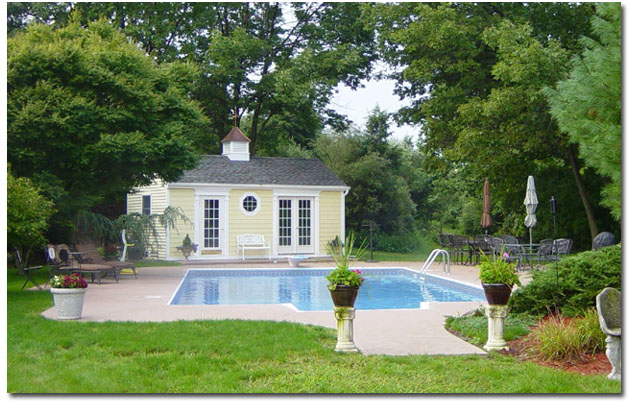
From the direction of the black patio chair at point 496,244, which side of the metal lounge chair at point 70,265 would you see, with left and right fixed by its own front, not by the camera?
front

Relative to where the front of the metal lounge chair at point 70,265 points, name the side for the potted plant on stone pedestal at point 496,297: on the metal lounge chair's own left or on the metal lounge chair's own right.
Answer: on the metal lounge chair's own right

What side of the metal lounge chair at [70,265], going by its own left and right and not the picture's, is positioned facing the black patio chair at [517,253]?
front

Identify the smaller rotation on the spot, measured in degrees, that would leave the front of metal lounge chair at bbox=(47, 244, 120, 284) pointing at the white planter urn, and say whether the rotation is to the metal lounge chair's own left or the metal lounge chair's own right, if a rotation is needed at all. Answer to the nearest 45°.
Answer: approximately 90° to the metal lounge chair's own right

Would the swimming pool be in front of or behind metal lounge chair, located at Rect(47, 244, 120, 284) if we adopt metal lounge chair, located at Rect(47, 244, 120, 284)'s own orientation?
in front

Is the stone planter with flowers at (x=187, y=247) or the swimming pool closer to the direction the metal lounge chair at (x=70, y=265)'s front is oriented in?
the swimming pool

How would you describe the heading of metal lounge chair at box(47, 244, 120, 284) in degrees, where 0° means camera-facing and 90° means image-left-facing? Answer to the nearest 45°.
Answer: approximately 270°

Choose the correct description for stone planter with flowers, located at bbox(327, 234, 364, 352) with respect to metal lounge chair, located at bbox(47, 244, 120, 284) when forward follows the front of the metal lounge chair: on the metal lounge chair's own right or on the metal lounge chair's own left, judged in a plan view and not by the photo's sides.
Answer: on the metal lounge chair's own right

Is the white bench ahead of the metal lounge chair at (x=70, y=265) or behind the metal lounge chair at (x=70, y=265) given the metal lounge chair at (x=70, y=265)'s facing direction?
ahead

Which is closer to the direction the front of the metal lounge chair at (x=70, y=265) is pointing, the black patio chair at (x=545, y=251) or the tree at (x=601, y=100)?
the black patio chair

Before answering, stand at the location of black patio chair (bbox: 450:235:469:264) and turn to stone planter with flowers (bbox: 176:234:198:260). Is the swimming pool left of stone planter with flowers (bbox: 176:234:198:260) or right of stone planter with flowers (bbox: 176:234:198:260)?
left

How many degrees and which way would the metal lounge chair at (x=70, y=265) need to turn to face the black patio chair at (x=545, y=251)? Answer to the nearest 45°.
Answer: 0° — it already faces it

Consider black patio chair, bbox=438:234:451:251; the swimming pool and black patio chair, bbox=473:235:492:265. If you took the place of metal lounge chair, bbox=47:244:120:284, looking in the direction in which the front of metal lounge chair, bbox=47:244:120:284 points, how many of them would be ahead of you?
3

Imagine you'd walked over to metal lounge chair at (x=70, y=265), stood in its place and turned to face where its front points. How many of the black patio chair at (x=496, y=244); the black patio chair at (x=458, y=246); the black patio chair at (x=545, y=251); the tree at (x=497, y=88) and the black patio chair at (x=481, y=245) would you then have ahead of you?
5

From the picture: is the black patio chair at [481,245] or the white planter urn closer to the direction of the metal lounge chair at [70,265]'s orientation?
the black patio chair

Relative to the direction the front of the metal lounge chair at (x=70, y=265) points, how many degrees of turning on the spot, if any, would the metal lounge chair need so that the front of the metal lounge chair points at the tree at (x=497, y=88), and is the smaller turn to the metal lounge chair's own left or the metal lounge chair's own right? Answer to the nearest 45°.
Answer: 0° — it already faces it
